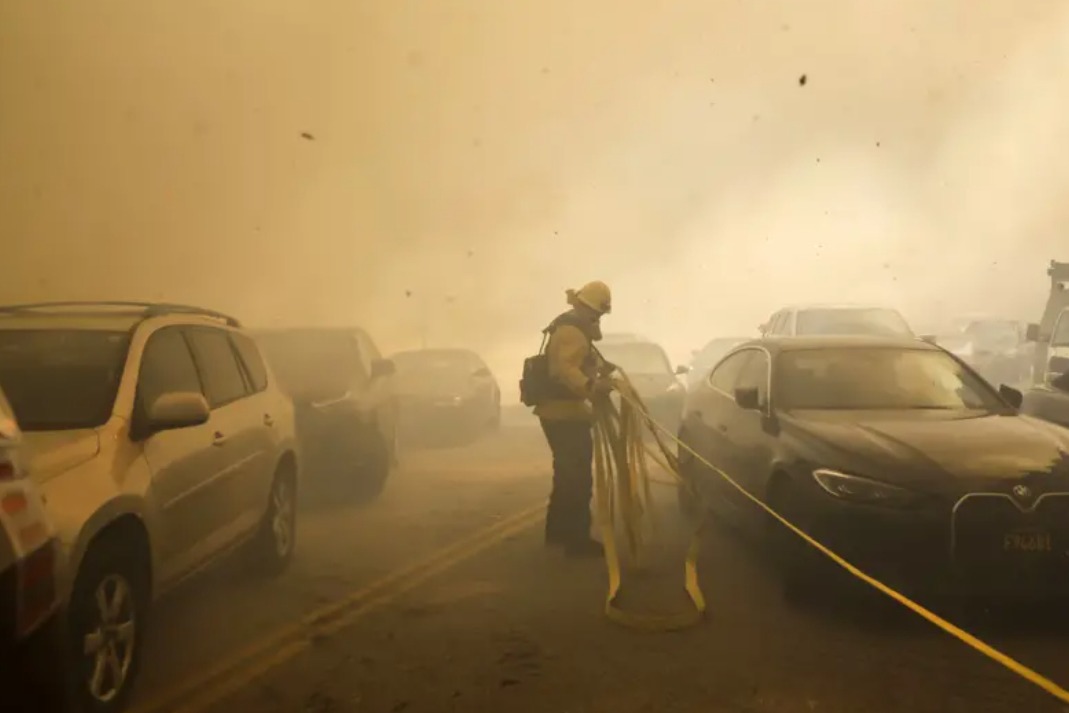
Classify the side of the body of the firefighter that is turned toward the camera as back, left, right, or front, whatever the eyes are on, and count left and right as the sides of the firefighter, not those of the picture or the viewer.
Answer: right

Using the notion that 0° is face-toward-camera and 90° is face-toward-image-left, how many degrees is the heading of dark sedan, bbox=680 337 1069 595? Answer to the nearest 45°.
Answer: approximately 315°

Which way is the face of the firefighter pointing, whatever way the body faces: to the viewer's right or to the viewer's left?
to the viewer's right

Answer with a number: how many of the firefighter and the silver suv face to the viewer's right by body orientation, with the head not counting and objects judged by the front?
1

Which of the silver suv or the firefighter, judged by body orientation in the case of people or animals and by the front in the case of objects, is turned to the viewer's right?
the firefighter

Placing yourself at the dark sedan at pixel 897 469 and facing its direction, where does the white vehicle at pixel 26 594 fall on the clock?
The white vehicle is roughly at 3 o'clock from the dark sedan.
